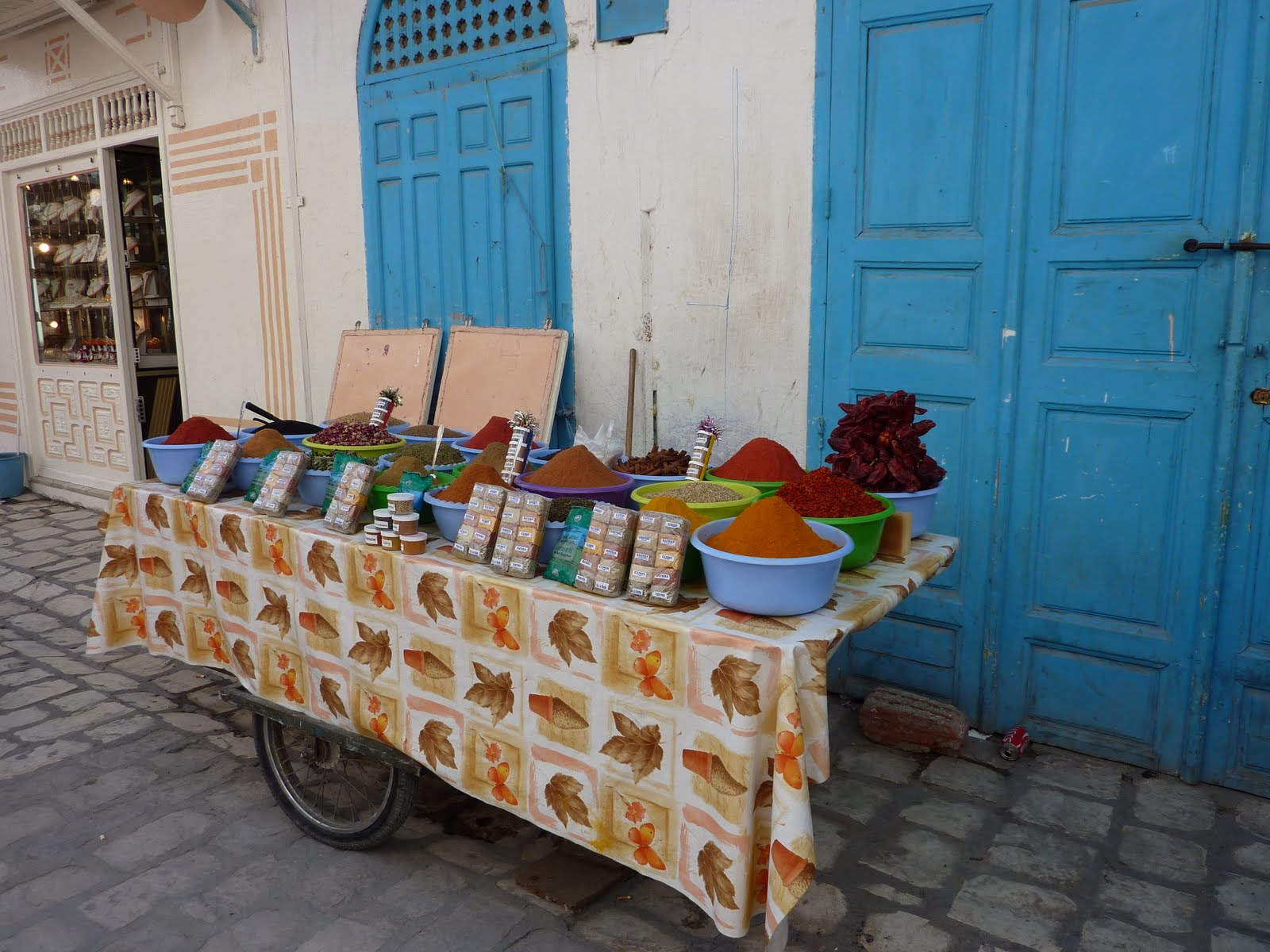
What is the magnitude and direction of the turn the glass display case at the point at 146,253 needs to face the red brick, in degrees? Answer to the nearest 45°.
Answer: approximately 90° to its left

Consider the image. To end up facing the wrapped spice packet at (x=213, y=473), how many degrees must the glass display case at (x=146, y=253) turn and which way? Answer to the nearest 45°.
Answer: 0° — it already faces it

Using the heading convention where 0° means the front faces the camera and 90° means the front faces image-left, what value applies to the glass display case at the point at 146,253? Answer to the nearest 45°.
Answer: approximately 0°

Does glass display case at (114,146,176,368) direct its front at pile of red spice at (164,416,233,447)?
yes

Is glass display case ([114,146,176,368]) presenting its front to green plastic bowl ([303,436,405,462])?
yes

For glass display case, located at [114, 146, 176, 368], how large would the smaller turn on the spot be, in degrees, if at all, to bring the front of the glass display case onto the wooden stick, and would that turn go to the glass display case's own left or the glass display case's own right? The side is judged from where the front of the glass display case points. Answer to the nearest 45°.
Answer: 0° — it already faces it

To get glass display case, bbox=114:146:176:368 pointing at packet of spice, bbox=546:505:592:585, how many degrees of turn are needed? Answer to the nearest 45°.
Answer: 0° — it already faces it

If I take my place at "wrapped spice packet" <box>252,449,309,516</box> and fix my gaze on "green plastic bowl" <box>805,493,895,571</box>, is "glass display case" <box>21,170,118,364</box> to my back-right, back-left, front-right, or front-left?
back-left

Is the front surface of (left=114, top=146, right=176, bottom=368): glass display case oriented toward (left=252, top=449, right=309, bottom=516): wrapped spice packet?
yes
